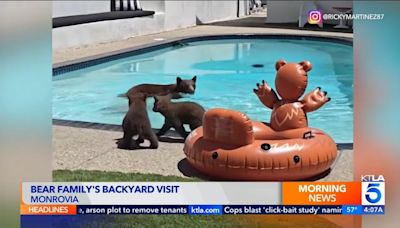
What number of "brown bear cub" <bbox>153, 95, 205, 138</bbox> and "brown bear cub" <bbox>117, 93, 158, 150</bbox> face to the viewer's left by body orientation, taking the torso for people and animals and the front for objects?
1

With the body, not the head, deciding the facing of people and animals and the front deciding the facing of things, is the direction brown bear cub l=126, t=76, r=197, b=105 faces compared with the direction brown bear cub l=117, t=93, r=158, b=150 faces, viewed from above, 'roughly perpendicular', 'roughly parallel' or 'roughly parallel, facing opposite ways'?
roughly perpendicular

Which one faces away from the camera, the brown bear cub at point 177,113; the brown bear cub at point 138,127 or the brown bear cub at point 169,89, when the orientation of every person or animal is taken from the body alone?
the brown bear cub at point 138,127

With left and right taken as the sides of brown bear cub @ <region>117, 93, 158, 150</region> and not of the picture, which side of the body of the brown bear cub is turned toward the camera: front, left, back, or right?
back

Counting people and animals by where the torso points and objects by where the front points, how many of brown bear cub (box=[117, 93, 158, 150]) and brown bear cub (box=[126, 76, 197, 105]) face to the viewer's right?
1

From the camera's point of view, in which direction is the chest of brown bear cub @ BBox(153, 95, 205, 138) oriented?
to the viewer's left

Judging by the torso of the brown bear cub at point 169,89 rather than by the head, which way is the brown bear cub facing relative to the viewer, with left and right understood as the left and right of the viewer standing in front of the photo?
facing to the right of the viewer
